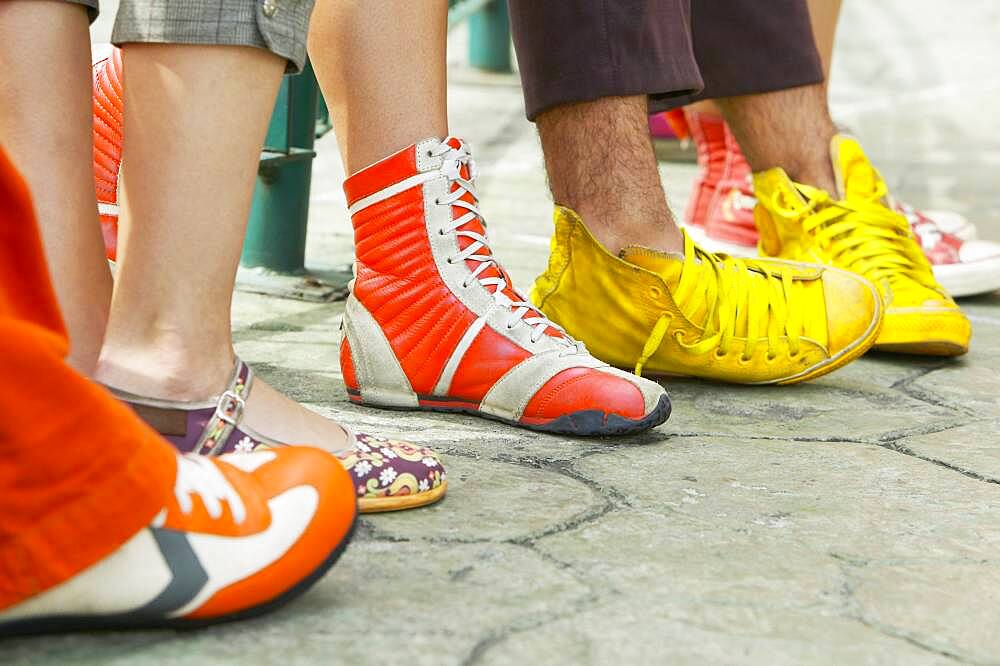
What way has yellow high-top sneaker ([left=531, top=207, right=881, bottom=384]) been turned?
to the viewer's right

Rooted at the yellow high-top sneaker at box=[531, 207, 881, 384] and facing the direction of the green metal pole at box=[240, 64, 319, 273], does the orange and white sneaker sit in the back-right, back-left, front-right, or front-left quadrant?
back-left

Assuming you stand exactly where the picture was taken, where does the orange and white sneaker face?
facing to the right of the viewer

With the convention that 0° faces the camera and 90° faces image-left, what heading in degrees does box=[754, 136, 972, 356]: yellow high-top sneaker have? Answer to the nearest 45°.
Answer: approximately 315°

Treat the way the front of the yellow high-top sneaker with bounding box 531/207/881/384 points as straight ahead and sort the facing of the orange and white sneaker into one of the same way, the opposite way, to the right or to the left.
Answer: the same way

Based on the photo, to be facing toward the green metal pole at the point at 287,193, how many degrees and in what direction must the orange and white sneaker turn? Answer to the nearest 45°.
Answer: approximately 90° to its left

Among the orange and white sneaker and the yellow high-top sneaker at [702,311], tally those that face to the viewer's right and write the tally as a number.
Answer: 2

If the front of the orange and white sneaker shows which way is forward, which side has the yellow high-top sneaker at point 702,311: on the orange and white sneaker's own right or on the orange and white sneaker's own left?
on the orange and white sneaker's own left

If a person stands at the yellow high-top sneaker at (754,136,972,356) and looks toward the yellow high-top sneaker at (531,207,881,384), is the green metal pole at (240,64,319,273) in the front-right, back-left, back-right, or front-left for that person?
front-right

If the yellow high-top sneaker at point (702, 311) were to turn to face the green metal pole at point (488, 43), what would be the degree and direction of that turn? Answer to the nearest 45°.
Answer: approximately 90° to its left

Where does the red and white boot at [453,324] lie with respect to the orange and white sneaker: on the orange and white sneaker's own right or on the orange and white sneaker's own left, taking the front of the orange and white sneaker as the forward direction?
on the orange and white sneaker's own left

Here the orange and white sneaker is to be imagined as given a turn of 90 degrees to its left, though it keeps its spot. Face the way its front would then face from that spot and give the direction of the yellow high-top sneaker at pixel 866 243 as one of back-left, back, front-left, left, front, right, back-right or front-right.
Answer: front-right
